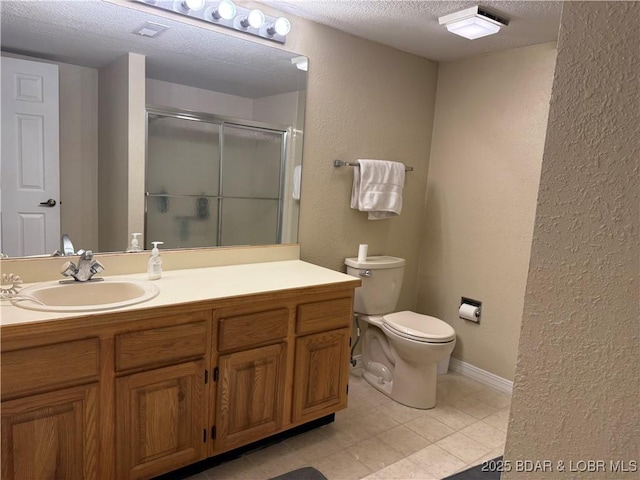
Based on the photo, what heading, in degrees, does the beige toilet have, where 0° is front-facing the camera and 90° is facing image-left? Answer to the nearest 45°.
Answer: approximately 315°

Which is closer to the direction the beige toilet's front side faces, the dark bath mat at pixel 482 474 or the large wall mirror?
the dark bath mat

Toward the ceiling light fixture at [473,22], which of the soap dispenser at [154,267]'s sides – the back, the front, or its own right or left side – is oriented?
front

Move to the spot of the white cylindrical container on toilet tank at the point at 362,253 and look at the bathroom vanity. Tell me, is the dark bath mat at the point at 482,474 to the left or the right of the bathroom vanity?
left

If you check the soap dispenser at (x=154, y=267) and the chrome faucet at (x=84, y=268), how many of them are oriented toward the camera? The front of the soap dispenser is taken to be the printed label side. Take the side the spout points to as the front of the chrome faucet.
2

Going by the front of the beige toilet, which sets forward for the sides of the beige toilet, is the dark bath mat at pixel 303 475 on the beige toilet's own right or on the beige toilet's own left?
on the beige toilet's own right
